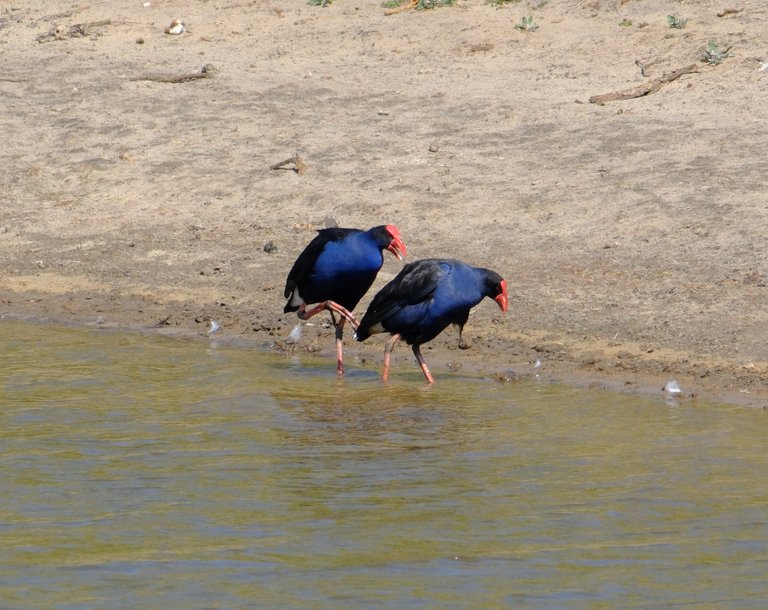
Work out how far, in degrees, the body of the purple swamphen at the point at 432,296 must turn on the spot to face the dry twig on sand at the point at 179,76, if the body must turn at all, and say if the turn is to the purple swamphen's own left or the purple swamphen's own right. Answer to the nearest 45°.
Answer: approximately 135° to the purple swamphen's own left

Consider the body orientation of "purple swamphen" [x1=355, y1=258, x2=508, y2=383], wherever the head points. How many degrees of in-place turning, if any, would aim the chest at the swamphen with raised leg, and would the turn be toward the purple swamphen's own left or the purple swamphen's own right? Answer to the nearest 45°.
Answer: approximately 135° to the purple swamphen's own left

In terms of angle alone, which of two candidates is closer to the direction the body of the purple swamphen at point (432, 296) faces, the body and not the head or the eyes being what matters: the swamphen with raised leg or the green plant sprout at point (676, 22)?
the green plant sprout

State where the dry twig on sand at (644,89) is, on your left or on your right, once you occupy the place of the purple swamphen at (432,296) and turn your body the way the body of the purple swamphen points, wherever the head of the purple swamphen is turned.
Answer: on your left

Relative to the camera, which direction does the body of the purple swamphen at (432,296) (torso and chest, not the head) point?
to the viewer's right

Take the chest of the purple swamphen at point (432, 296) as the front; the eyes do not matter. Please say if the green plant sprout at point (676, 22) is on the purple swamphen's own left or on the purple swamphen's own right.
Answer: on the purple swamphen's own left

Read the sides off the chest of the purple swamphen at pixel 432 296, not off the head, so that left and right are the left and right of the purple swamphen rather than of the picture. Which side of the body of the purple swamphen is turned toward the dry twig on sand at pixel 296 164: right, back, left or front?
left

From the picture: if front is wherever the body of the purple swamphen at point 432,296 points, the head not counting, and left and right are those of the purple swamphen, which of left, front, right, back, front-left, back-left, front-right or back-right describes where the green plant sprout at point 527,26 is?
left
